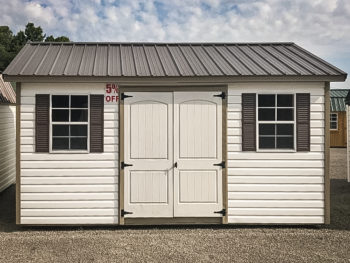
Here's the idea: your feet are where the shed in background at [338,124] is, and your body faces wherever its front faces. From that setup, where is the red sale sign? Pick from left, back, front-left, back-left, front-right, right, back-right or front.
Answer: front

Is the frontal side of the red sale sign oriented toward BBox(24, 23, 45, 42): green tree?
no

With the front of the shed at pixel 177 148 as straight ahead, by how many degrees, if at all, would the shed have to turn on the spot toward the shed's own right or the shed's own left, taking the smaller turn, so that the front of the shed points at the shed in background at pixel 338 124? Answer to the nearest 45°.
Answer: approximately 135° to the shed's own left

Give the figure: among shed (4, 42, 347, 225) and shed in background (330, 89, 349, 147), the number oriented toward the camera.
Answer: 2

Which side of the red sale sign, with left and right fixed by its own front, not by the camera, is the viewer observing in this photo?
front

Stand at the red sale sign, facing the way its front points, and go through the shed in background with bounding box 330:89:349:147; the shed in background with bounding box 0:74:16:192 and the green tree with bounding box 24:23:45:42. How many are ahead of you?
0

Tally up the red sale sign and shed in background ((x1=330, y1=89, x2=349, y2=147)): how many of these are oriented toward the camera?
2

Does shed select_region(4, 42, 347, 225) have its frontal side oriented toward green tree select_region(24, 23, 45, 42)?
no

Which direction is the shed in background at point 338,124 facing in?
toward the camera

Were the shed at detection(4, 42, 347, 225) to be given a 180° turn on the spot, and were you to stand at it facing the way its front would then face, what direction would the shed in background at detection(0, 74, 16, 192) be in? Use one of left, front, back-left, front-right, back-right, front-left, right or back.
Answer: front-left

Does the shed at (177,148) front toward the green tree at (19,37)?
no

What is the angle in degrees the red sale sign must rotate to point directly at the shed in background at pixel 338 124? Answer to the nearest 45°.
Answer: approximately 135° to its left

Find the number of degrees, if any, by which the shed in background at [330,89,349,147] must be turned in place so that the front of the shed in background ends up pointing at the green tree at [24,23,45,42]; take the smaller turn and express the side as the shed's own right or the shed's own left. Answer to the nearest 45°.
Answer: approximately 90° to the shed's own right
